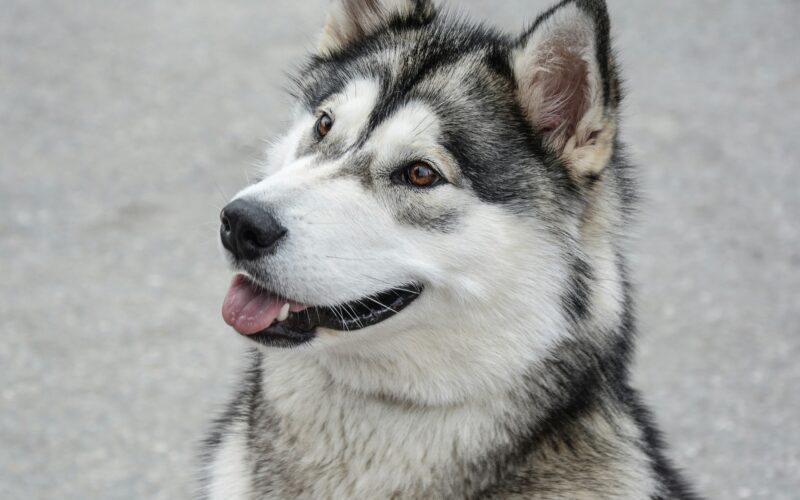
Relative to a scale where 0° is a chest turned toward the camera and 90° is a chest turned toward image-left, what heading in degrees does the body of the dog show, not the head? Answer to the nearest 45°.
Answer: approximately 45°
